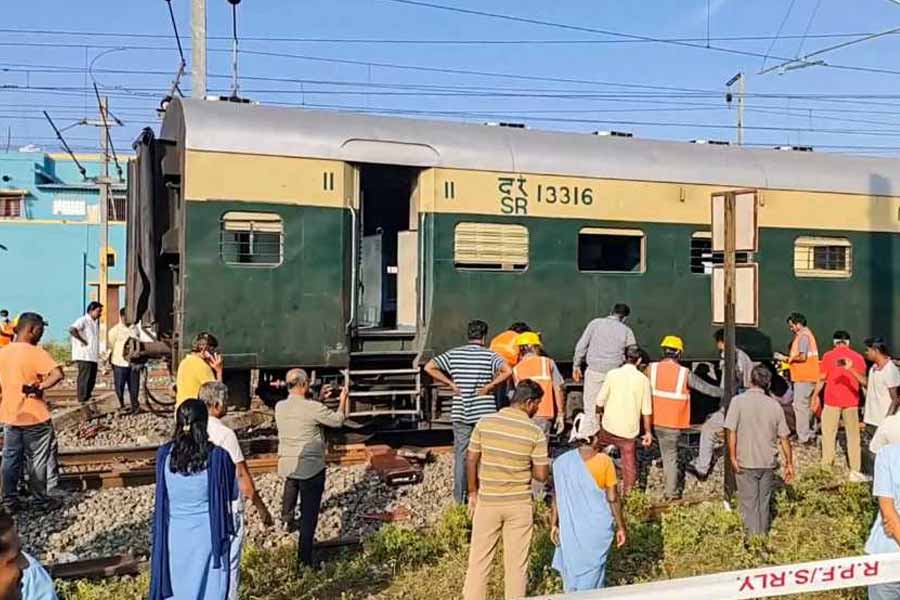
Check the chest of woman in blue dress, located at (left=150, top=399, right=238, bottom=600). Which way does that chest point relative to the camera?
away from the camera

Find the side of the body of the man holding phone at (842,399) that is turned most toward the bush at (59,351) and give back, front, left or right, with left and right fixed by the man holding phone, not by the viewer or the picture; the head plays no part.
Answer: right

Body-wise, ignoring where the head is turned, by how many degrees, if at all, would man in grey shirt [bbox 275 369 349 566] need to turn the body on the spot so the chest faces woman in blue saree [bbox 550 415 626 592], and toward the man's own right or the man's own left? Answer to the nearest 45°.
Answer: approximately 90° to the man's own right

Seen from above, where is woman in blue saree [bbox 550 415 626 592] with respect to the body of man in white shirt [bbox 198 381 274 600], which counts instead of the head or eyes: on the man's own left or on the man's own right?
on the man's own right

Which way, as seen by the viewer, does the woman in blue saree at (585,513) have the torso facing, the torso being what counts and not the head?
away from the camera

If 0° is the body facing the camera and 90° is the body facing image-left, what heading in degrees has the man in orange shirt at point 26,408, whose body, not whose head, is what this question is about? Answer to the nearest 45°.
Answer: approximately 225°

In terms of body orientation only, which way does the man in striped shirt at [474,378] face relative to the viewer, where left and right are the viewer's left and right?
facing away from the viewer

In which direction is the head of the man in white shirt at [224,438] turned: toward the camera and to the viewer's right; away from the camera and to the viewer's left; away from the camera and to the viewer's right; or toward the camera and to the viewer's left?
away from the camera and to the viewer's right
